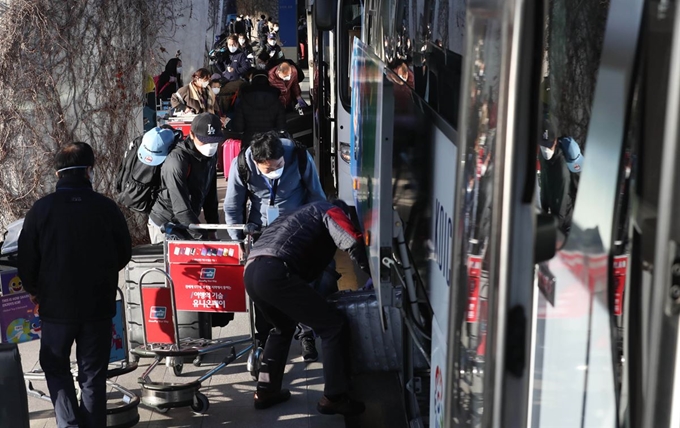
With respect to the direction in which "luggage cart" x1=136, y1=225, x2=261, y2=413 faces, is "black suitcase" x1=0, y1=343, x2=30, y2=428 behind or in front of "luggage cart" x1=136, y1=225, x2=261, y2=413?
in front

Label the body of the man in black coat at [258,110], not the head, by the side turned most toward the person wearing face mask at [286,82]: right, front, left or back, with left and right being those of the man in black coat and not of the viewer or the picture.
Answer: front

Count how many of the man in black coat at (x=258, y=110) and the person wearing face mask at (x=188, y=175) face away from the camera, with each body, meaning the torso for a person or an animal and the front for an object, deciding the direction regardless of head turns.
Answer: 1

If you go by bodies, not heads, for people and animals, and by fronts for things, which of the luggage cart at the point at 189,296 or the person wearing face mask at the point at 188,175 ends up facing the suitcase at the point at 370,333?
the person wearing face mask

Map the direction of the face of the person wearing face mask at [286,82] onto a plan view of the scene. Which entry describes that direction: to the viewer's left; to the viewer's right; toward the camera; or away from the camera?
toward the camera

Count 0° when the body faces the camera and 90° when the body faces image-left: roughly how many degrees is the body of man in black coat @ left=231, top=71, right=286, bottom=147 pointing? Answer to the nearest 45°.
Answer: approximately 180°

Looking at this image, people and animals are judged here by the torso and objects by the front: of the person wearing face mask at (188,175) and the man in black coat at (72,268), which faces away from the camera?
the man in black coat

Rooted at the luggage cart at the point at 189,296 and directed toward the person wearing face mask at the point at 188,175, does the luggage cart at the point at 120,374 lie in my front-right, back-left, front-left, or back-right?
back-left

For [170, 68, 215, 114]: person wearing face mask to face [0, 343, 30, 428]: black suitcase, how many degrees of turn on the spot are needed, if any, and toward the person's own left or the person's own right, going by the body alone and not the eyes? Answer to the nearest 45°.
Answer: approximately 45° to the person's own right

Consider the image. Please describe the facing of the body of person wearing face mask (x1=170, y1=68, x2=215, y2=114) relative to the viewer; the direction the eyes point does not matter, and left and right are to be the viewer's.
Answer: facing the viewer and to the right of the viewer

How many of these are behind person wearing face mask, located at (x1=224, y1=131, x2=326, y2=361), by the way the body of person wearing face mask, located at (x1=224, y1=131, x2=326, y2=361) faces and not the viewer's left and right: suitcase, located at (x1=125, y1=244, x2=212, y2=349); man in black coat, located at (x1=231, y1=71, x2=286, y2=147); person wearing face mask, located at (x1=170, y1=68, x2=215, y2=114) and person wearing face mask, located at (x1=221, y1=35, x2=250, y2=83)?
3

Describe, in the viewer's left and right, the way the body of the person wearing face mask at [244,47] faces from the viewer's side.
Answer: facing the viewer and to the left of the viewer

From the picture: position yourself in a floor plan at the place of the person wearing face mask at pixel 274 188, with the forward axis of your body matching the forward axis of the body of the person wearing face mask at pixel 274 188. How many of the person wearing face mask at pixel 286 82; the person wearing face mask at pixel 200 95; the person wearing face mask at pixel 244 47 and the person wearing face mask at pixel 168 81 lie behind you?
4

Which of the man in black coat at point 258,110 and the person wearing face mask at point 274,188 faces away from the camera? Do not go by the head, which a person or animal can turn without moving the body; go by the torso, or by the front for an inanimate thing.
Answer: the man in black coat

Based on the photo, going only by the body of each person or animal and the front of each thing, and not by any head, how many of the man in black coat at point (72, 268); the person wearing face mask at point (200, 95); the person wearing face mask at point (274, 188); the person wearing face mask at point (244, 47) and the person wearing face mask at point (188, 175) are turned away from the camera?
1

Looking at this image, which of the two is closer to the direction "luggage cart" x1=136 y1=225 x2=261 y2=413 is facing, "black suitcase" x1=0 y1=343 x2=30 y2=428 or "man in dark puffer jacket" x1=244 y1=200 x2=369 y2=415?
the black suitcase

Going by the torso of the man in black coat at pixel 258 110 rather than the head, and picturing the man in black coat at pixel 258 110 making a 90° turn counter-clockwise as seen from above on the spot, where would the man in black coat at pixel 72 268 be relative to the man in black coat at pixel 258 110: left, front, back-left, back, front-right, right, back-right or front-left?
left

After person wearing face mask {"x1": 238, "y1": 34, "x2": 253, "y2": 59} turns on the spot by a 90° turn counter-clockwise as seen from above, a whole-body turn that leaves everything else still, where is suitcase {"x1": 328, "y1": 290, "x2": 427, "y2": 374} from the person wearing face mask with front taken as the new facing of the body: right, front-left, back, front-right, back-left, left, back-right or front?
front-right

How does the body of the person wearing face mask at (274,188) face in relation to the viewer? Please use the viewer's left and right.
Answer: facing the viewer

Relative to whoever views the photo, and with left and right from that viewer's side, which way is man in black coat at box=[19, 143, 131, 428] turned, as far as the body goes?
facing away from the viewer
